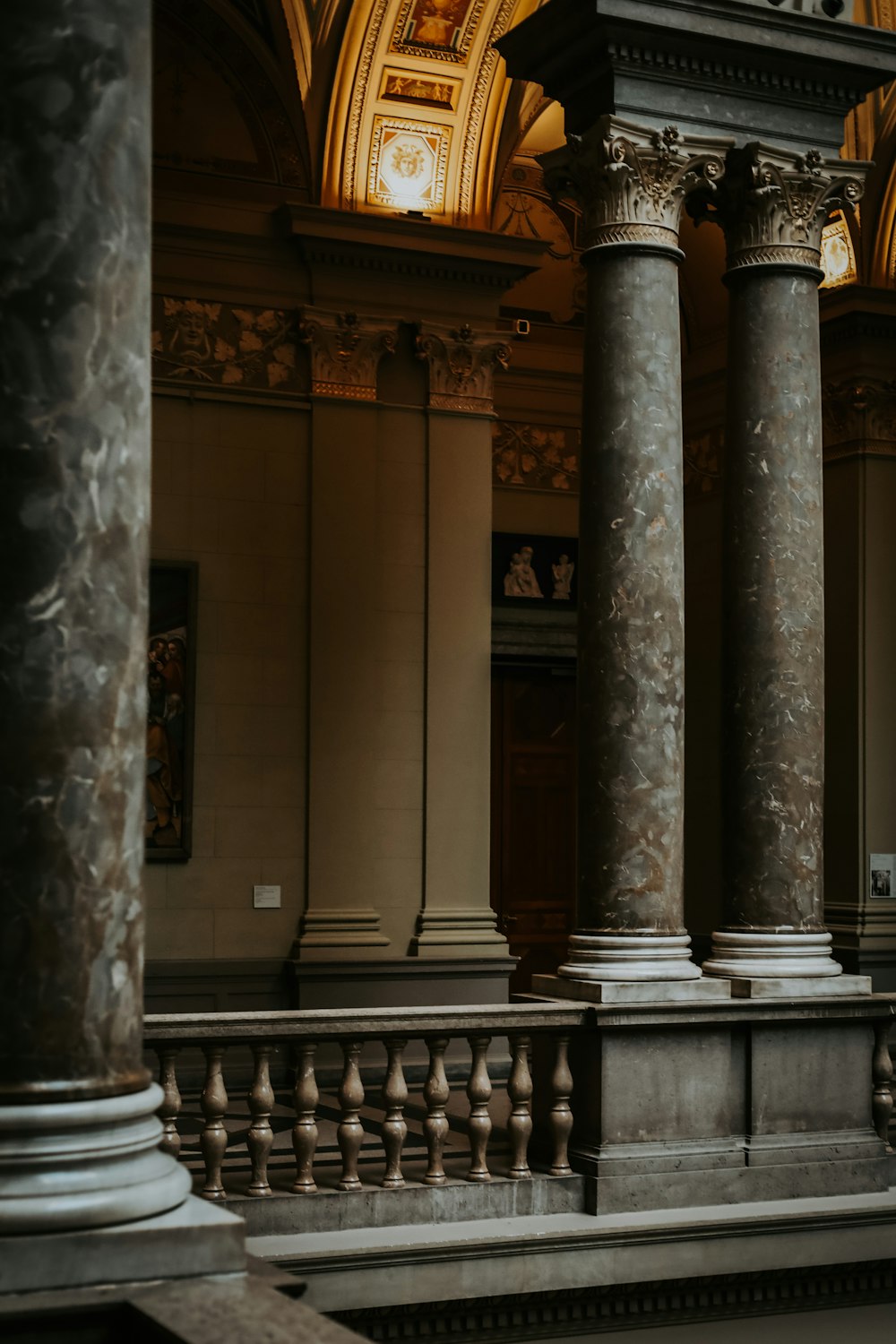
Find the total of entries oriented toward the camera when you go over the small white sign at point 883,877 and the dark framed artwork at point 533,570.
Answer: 2

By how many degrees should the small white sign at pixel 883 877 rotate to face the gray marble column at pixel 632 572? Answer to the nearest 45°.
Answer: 0° — it already faces it

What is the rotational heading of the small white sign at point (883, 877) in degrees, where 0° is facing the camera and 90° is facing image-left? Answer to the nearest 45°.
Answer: approximately 0°

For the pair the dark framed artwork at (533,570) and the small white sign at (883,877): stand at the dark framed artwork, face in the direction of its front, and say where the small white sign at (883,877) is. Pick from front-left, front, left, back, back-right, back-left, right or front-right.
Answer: left

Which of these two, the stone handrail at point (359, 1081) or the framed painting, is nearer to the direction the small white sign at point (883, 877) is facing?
the stone handrail

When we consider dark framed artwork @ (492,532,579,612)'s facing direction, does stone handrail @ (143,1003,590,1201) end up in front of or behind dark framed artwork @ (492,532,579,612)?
in front

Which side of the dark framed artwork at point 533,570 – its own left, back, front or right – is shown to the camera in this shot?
front

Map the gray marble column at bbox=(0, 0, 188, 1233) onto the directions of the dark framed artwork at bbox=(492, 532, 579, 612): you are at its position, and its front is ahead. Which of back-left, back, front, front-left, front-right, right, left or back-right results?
front

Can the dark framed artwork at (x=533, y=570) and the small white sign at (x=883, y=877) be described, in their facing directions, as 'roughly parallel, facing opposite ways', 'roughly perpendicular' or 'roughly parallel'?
roughly parallel

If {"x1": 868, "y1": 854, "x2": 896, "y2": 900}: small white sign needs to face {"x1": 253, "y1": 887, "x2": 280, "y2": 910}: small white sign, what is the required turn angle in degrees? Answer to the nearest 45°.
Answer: approximately 45° to its right

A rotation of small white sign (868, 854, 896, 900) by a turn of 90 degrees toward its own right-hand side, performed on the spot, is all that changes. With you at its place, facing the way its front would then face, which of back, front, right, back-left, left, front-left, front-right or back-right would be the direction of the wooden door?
front

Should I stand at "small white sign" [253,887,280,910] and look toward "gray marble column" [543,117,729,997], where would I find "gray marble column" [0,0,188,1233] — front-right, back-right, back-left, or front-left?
front-right

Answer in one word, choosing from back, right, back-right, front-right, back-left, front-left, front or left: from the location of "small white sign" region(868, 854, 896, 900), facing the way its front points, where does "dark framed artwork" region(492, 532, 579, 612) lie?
right
